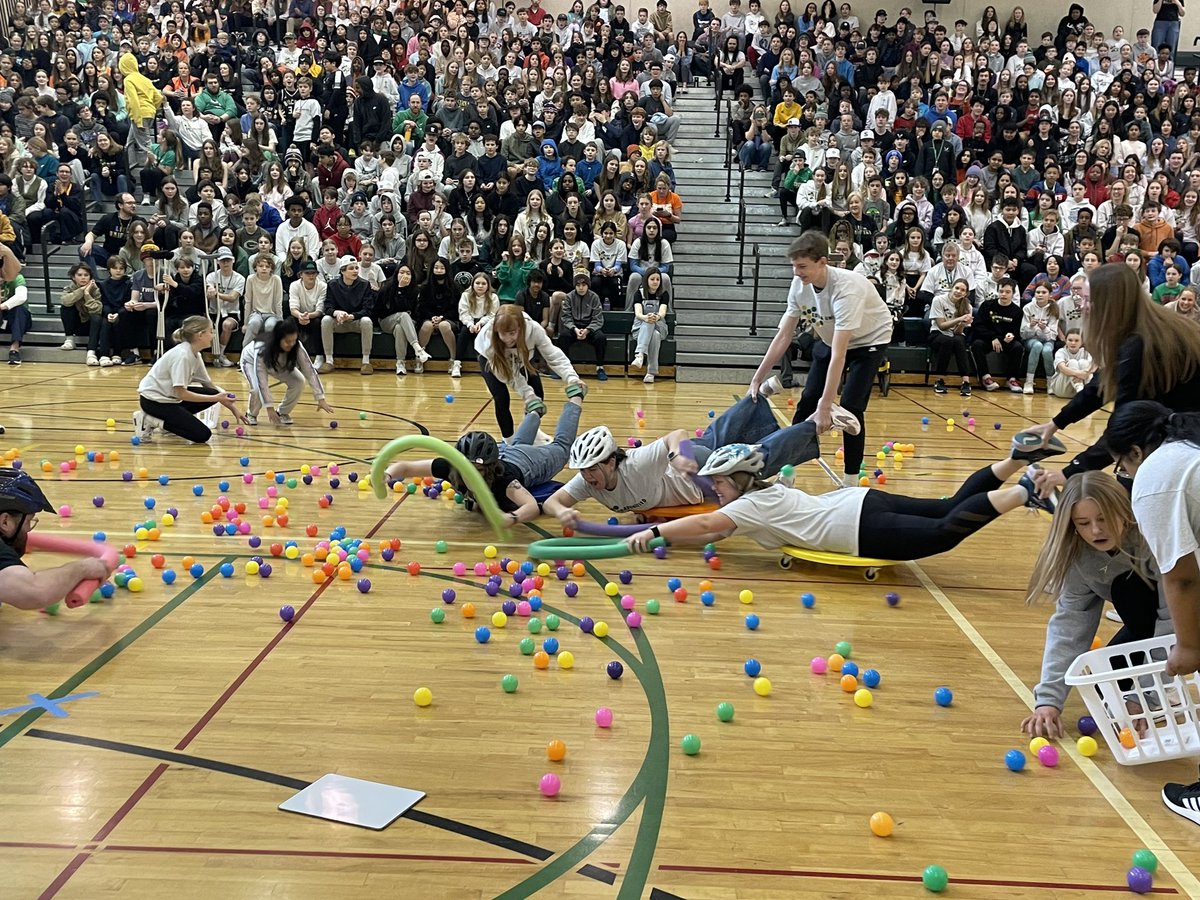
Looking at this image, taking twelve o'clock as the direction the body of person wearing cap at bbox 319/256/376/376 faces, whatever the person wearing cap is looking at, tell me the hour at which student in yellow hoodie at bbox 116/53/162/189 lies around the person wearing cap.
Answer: The student in yellow hoodie is roughly at 5 o'clock from the person wearing cap.

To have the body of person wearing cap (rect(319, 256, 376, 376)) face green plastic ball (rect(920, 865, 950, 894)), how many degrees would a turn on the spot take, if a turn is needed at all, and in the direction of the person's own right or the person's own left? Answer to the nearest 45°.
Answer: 0° — they already face it

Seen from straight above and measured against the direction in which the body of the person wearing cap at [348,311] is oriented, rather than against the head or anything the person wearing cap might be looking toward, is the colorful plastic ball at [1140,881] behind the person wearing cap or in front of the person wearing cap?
in front

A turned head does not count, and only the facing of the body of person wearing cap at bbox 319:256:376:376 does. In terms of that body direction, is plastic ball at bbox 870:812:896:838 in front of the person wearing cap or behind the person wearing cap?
in front

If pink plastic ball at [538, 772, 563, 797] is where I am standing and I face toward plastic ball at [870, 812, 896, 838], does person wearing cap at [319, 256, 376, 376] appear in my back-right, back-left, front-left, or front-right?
back-left

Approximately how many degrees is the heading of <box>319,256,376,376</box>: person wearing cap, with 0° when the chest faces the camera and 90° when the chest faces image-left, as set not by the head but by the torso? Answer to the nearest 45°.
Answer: approximately 0°

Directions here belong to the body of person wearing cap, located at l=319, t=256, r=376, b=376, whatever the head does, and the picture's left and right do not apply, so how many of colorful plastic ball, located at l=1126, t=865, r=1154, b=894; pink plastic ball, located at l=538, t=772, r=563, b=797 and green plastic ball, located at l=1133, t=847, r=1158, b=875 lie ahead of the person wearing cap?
3

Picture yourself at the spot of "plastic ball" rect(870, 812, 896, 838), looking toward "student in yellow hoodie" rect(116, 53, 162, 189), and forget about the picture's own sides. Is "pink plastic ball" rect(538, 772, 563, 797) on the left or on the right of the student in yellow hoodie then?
left

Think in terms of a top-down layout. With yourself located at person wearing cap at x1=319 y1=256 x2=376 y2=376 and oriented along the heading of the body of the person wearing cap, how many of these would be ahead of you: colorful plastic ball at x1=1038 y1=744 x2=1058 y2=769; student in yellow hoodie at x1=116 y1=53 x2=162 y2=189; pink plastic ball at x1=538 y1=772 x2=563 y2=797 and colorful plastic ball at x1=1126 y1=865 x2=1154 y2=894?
3
